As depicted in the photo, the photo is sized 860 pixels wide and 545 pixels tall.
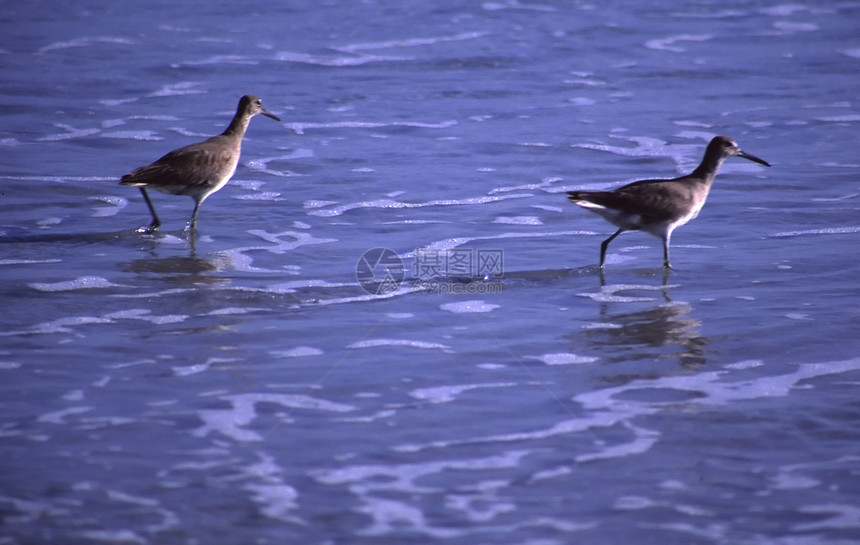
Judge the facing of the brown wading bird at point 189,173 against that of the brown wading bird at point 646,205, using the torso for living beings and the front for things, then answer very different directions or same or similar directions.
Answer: same or similar directions

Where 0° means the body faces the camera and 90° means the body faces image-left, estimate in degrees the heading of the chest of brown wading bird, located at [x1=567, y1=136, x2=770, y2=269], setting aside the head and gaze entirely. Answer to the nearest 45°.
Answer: approximately 270°

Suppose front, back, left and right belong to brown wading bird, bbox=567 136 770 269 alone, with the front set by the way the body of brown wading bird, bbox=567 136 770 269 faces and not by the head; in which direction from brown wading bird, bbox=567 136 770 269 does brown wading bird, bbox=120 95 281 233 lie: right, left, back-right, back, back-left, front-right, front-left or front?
back

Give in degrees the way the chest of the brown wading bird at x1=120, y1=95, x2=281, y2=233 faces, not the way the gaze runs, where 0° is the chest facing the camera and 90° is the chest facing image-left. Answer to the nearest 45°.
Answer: approximately 270°

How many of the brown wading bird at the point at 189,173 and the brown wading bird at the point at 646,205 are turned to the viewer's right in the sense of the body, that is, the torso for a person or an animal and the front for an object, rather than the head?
2

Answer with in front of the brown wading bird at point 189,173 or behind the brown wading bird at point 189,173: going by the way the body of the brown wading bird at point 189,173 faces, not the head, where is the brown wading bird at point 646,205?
in front
